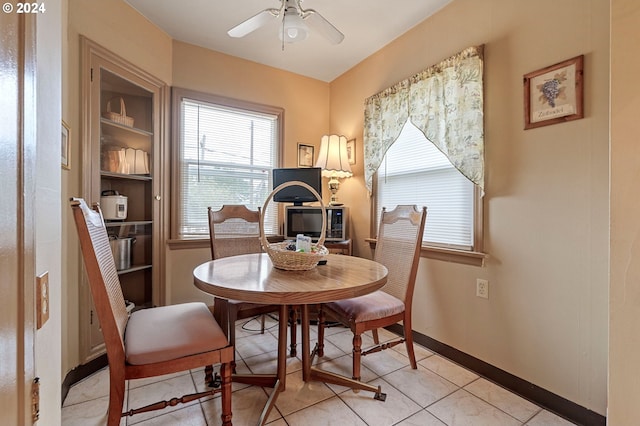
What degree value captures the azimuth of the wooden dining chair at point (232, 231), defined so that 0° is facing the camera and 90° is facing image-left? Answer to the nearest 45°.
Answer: approximately 315°

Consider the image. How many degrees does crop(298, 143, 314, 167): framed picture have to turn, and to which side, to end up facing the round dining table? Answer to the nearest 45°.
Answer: approximately 45° to its right

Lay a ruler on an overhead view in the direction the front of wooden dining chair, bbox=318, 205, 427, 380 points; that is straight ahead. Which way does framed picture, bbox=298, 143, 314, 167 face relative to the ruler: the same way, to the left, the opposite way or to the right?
to the left

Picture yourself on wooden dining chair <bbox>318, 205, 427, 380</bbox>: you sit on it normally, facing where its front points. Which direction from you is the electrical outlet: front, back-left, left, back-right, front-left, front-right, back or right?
back-left

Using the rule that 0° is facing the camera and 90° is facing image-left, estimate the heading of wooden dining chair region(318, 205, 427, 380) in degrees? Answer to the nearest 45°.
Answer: approximately 45°

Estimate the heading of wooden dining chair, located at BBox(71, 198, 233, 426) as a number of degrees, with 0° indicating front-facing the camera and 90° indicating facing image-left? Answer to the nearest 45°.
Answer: approximately 270°

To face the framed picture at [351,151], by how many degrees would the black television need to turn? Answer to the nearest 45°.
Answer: approximately 90° to its left

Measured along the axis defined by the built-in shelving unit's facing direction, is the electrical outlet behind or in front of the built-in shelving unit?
in front

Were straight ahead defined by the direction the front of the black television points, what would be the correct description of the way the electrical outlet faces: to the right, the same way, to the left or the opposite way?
to the right

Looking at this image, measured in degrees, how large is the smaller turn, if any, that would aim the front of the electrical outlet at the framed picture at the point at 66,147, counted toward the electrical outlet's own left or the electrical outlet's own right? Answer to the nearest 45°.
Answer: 0° — it already faces it

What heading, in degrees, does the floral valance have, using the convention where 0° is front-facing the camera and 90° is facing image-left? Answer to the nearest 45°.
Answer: approximately 45°

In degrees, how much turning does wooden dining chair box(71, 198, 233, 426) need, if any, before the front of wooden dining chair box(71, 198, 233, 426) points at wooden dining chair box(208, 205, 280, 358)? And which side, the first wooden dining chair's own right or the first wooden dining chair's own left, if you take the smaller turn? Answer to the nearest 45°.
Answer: approximately 45° to the first wooden dining chair's own left

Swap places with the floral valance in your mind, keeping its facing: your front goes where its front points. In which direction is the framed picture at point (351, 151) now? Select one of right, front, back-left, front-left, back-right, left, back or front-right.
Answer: right

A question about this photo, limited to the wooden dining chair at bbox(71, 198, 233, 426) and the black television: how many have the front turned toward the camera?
1

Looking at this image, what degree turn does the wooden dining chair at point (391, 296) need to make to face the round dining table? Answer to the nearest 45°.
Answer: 0° — it already faces it
